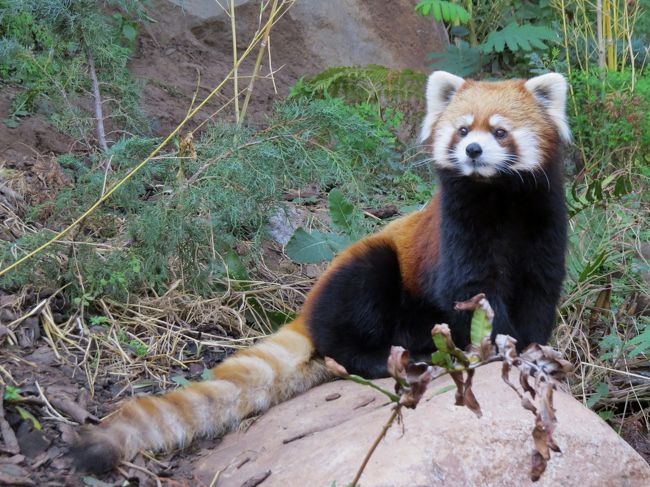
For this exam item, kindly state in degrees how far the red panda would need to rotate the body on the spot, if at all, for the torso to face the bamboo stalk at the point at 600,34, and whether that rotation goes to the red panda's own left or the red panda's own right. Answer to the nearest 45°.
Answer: approximately 90° to the red panda's own left

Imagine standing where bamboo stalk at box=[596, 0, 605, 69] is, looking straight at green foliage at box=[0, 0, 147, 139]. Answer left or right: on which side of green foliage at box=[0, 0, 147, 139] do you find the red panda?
left

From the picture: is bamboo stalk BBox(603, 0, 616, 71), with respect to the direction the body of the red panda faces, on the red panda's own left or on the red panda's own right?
on the red panda's own left

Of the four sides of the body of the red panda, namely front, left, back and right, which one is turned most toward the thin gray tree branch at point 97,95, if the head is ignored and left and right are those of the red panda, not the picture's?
back

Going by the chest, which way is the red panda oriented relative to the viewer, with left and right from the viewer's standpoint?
facing the viewer and to the right of the viewer

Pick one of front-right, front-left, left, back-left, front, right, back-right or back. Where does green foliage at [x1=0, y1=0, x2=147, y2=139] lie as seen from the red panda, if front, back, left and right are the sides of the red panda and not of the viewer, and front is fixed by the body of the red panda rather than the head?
back
